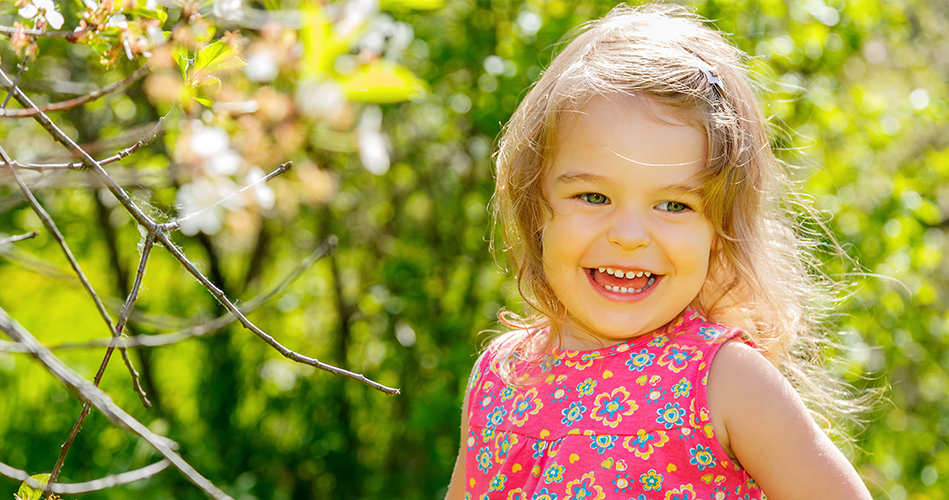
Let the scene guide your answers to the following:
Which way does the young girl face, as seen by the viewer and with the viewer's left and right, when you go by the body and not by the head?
facing the viewer and to the left of the viewer

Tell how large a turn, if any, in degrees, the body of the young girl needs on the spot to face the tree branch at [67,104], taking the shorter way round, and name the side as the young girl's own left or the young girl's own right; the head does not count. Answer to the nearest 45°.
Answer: approximately 45° to the young girl's own right

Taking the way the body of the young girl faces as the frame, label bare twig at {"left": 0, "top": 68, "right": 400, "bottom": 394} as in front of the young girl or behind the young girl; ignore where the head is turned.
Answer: in front

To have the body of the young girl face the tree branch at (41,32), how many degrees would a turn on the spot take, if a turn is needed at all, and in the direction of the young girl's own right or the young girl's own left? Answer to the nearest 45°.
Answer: approximately 45° to the young girl's own right

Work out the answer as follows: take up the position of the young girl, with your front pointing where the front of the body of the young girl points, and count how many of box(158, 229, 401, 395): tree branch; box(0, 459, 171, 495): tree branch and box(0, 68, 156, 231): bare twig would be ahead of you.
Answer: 3

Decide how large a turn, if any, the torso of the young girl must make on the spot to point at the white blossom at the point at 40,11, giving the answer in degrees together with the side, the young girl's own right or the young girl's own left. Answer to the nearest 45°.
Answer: approximately 45° to the young girl's own right
